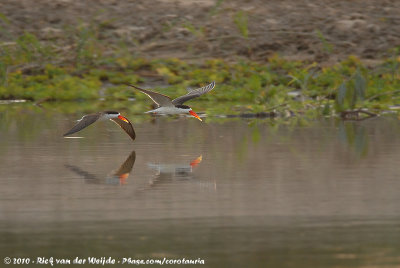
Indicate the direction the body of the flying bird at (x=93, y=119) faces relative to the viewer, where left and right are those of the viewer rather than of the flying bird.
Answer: facing the viewer and to the right of the viewer
